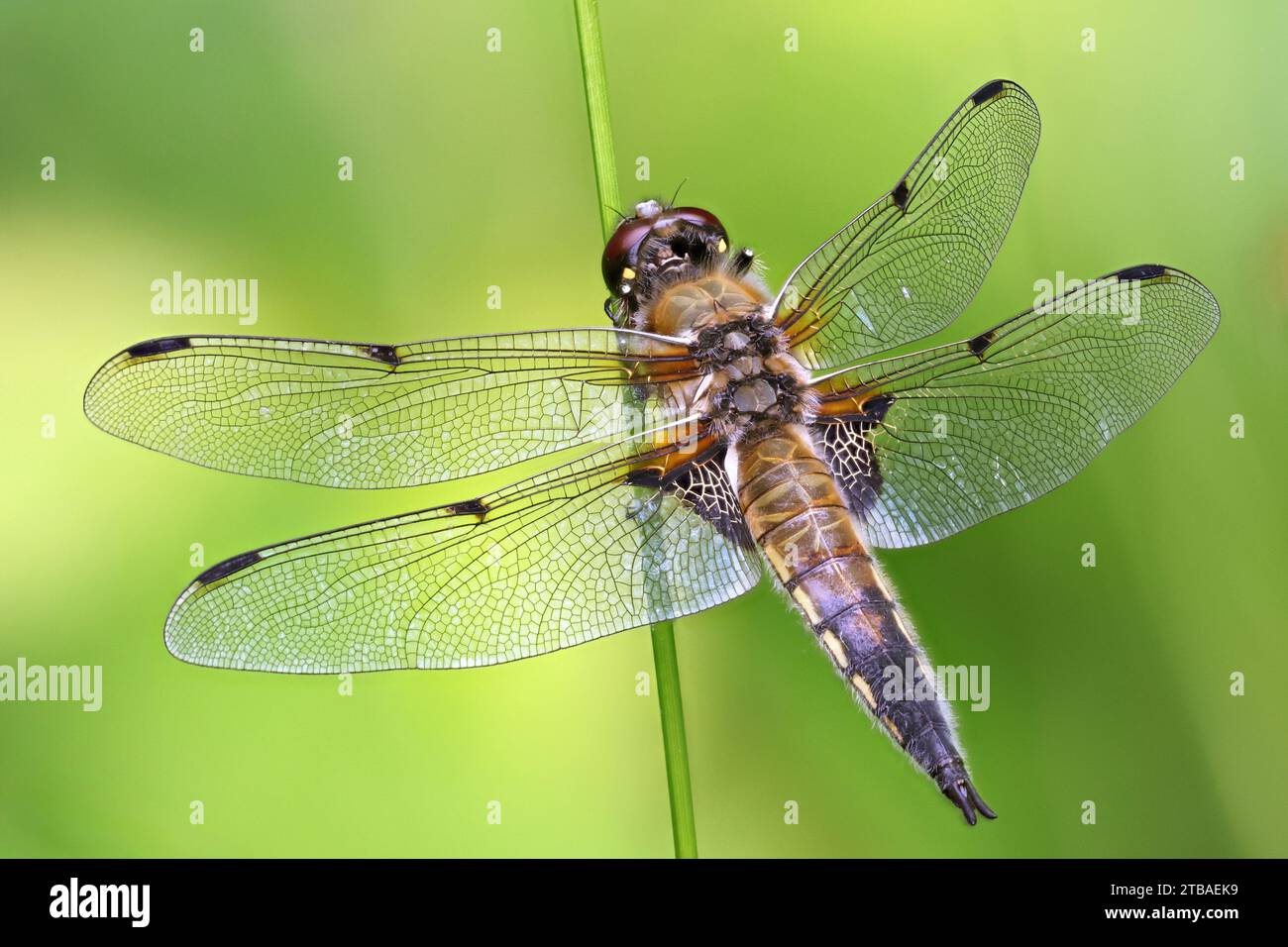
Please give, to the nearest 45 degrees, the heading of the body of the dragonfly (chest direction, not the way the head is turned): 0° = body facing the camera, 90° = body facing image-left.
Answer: approximately 135°
